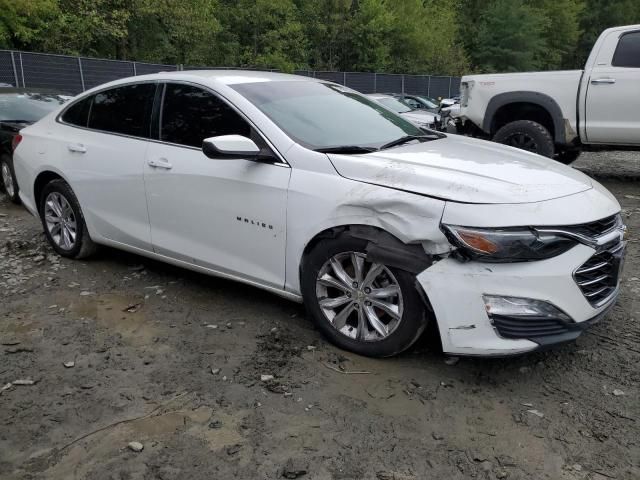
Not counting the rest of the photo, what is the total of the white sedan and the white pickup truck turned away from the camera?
0

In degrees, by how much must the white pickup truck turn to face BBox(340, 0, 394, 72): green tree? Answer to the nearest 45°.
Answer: approximately 90° to its left

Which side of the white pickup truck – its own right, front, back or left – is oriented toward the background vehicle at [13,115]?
back

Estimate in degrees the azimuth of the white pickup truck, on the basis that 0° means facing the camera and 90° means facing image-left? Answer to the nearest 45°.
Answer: approximately 270°

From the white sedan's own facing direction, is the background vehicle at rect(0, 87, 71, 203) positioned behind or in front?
behind

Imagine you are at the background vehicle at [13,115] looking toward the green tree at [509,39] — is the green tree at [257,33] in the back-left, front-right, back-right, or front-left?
front-left

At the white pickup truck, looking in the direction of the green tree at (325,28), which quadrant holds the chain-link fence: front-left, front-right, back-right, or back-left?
front-left

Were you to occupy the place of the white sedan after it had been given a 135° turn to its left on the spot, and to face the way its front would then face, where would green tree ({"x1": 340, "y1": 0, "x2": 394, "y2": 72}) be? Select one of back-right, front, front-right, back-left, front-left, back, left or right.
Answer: front

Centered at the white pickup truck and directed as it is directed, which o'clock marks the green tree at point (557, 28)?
The green tree is roughly at 9 o'clock from the white pickup truck.

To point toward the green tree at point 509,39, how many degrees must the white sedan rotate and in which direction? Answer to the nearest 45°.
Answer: approximately 135° to its left

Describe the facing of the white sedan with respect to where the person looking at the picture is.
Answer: facing the viewer and to the right of the viewer

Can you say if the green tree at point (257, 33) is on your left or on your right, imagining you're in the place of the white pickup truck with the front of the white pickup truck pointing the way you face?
on your left

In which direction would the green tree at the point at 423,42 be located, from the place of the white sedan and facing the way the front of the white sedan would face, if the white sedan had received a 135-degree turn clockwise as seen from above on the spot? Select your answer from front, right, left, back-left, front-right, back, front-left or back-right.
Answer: right
